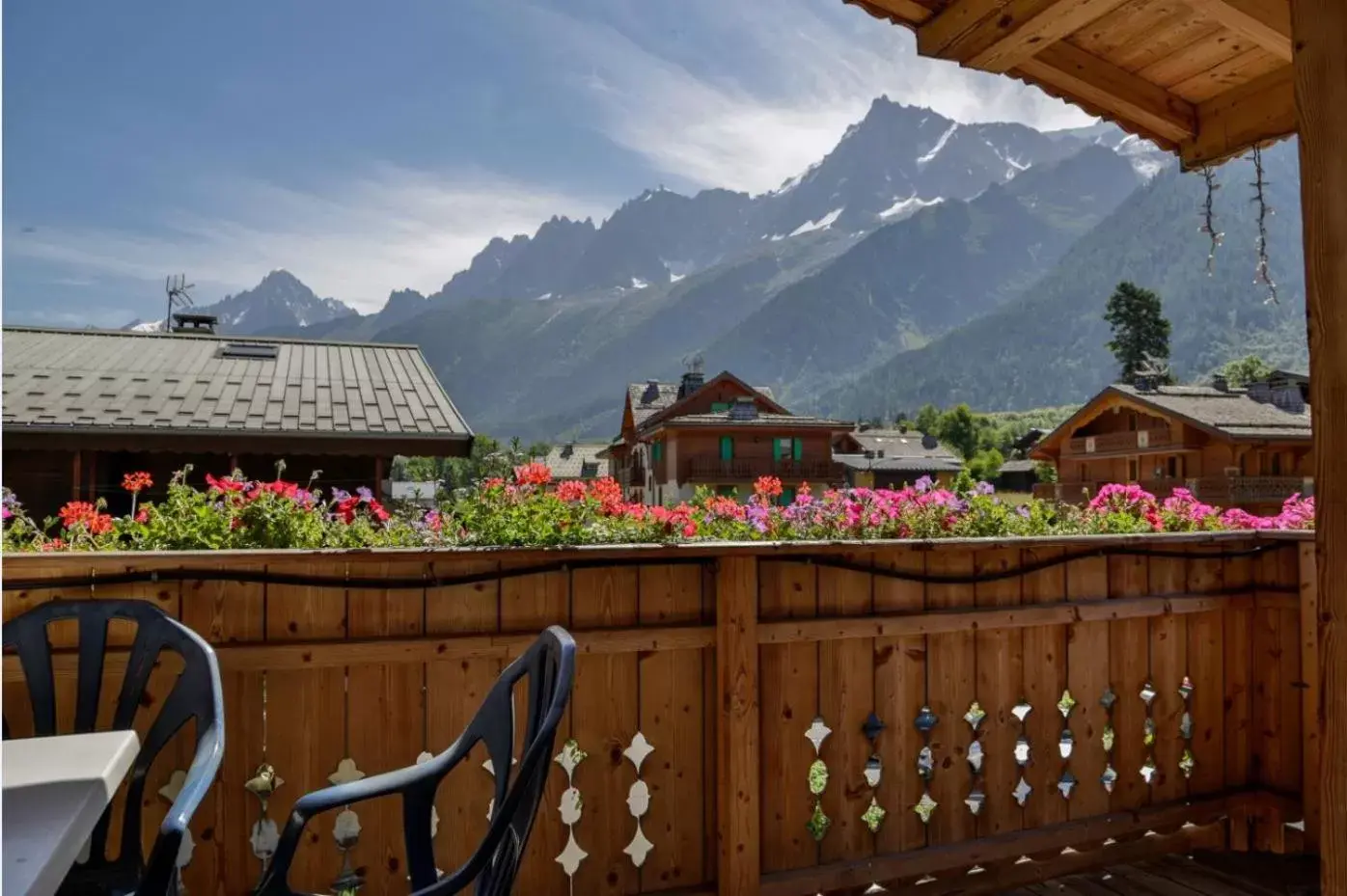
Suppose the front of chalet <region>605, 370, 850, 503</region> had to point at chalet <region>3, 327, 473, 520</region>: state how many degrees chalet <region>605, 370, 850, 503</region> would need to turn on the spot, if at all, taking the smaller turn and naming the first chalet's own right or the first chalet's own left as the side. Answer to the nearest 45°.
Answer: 0° — it already faces it

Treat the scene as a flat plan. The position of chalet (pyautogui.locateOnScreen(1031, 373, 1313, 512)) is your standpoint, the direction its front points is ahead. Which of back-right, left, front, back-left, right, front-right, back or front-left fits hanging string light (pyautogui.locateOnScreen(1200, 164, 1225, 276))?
front-left

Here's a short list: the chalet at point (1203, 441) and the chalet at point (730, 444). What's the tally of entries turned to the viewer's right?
0

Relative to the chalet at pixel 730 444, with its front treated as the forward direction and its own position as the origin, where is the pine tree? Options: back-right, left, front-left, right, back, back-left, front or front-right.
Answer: back-left

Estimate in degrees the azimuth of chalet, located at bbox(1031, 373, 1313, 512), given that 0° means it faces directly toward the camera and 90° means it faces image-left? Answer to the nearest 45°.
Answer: approximately 45°

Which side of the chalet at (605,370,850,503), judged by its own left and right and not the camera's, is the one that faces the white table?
front

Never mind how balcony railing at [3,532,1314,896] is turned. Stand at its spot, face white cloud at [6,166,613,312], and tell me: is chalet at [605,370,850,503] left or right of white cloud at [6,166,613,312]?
right

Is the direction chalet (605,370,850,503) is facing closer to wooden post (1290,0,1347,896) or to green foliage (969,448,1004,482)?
the wooden post
